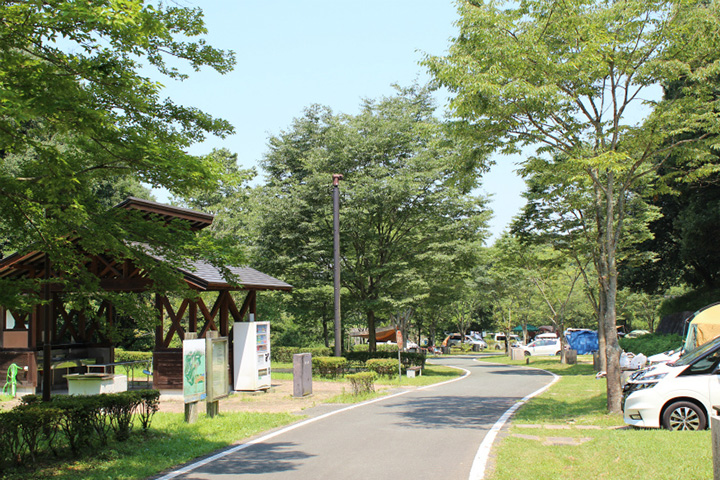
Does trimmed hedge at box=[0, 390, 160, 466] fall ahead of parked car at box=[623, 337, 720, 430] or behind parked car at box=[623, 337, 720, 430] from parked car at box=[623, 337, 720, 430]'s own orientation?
ahead

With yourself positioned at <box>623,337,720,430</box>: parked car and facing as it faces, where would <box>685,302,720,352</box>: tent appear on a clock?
The tent is roughly at 3 o'clock from the parked car.

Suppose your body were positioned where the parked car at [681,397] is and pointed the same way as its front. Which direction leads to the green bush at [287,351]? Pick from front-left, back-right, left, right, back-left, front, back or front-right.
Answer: front-right

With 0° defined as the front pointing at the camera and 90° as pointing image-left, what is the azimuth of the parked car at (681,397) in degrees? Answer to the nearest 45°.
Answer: approximately 90°

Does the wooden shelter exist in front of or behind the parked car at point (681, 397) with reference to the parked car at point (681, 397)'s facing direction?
in front

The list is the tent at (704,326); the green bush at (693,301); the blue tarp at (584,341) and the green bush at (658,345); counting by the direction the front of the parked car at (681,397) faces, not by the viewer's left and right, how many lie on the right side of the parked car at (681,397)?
4

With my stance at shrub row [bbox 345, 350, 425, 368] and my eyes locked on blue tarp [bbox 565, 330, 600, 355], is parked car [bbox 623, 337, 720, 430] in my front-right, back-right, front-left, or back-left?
back-right

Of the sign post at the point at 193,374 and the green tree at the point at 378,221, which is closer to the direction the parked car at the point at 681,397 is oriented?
the sign post

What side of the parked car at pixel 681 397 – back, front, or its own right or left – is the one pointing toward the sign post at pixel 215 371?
front
